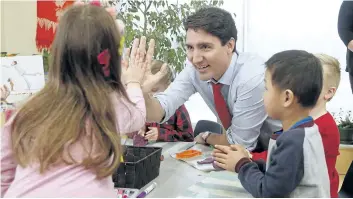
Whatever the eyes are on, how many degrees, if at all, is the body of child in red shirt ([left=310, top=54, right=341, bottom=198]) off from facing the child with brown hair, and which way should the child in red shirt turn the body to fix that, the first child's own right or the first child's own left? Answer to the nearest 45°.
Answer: approximately 45° to the first child's own left

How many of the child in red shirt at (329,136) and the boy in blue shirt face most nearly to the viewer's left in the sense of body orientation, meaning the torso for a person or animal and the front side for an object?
2

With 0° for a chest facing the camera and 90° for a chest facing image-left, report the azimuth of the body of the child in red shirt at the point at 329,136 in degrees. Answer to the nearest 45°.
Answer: approximately 90°

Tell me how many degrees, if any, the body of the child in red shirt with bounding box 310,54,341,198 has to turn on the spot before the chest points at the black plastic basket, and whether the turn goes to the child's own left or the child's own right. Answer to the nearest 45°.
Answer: approximately 45° to the child's own left

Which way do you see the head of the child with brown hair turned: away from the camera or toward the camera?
away from the camera

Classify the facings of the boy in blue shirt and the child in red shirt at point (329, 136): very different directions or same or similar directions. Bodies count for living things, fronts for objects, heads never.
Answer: same or similar directions

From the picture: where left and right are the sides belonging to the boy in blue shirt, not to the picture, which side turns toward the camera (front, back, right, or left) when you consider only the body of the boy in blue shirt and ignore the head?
left

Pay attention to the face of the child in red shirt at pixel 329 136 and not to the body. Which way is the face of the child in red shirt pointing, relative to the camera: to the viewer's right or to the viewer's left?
to the viewer's left

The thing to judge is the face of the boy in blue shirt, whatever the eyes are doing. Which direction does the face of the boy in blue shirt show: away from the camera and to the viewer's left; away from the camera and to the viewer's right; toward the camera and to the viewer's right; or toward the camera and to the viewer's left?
away from the camera and to the viewer's left

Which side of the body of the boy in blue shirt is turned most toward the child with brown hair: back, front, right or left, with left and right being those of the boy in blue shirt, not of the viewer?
front

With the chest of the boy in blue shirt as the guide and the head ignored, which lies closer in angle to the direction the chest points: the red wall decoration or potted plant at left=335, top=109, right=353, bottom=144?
the red wall decoration
